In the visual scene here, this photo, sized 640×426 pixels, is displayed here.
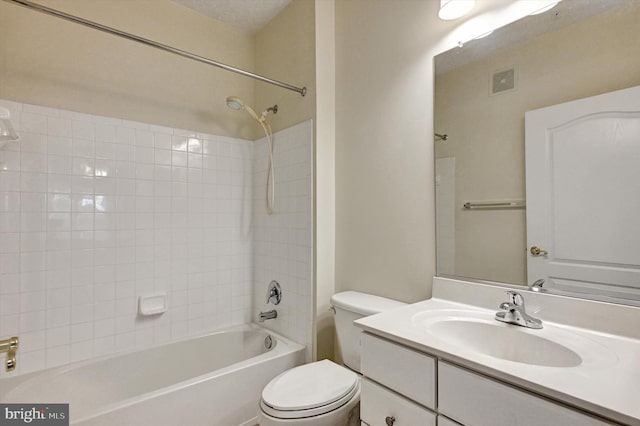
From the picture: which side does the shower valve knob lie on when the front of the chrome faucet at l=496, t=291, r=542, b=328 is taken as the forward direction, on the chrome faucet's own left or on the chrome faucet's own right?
on the chrome faucet's own right

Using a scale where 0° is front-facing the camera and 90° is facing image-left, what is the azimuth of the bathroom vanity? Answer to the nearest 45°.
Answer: approximately 45°

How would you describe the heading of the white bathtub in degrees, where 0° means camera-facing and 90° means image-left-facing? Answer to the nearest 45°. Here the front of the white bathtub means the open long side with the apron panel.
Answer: approximately 315°

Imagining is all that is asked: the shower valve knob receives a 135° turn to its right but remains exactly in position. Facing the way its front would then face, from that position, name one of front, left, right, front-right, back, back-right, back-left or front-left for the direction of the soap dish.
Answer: left

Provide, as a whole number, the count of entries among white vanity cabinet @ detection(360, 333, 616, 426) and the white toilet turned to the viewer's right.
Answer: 0
